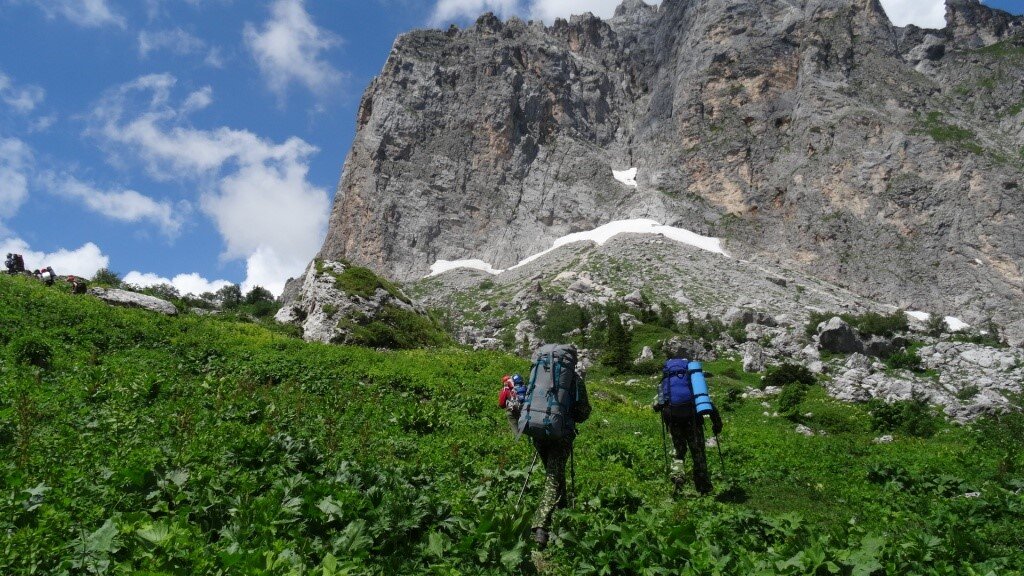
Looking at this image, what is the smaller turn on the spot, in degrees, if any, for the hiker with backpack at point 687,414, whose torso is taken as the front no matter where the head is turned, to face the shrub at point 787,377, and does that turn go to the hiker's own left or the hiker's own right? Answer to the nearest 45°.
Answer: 0° — they already face it

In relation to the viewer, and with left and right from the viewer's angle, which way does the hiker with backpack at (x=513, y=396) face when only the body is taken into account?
facing away from the viewer

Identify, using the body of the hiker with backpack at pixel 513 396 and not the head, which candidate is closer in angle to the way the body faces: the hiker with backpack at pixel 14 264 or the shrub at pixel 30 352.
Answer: the hiker with backpack

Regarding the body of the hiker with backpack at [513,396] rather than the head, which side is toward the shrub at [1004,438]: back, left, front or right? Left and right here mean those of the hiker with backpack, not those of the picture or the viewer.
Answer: right

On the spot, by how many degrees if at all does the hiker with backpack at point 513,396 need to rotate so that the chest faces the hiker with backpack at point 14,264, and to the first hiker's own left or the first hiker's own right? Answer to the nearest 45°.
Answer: approximately 45° to the first hiker's own left

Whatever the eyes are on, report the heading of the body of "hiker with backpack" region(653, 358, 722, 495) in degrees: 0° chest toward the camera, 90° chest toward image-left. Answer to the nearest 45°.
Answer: approximately 180°

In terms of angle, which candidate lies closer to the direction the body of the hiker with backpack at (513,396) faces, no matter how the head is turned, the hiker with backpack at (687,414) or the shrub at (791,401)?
the shrub

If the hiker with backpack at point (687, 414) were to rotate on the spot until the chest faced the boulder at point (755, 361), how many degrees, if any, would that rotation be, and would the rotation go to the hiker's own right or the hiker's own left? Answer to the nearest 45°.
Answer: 0° — they already face it

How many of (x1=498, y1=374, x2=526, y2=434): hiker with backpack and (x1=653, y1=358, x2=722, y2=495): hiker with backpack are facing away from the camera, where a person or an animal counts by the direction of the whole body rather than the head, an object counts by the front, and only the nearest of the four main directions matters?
2

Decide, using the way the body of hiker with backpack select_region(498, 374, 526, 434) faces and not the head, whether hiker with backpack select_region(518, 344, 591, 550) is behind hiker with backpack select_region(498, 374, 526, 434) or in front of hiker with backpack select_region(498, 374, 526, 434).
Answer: behind
